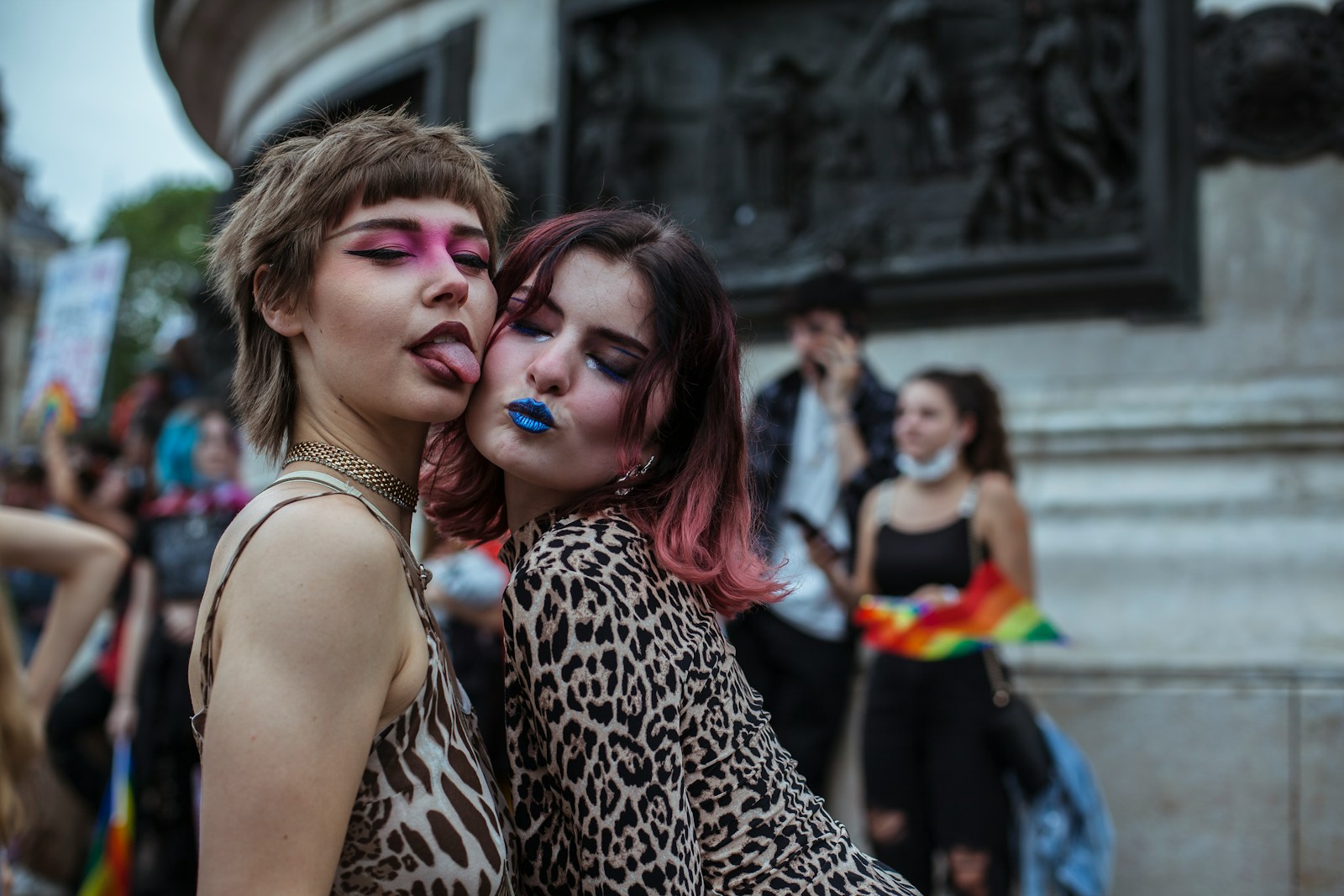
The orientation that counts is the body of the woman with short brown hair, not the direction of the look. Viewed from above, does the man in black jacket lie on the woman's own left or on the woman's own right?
on the woman's own left

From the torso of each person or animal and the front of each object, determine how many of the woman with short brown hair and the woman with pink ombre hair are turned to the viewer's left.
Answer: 1

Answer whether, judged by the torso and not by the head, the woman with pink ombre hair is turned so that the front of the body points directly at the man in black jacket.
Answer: no

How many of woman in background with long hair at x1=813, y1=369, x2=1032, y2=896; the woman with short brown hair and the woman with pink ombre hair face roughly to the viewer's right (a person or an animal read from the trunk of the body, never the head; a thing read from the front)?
1

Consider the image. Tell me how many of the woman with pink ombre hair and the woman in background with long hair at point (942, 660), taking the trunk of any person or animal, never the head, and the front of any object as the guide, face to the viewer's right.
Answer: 0

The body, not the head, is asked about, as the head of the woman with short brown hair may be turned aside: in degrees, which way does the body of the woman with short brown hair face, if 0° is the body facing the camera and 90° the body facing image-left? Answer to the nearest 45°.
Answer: approximately 270°

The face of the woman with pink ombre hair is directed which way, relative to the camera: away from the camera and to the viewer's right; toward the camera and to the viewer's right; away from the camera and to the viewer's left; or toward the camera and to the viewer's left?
toward the camera and to the viewer's left

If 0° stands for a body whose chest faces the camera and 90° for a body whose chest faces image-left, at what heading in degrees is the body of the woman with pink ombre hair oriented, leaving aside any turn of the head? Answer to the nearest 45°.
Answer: approximately 90°

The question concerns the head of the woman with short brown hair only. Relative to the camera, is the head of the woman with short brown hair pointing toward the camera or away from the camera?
toward the camera
